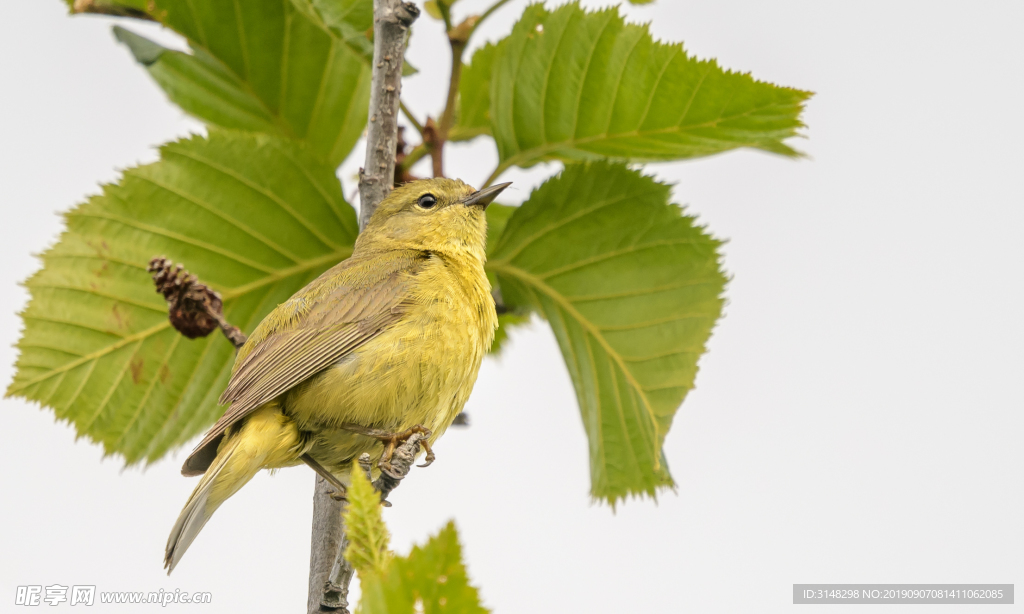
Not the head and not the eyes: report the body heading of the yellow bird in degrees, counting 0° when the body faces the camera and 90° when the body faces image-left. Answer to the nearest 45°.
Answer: approximately 270°

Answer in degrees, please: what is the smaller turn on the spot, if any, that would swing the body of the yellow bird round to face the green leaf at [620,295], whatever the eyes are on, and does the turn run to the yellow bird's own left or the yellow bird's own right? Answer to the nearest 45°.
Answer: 0° — it already faces it
